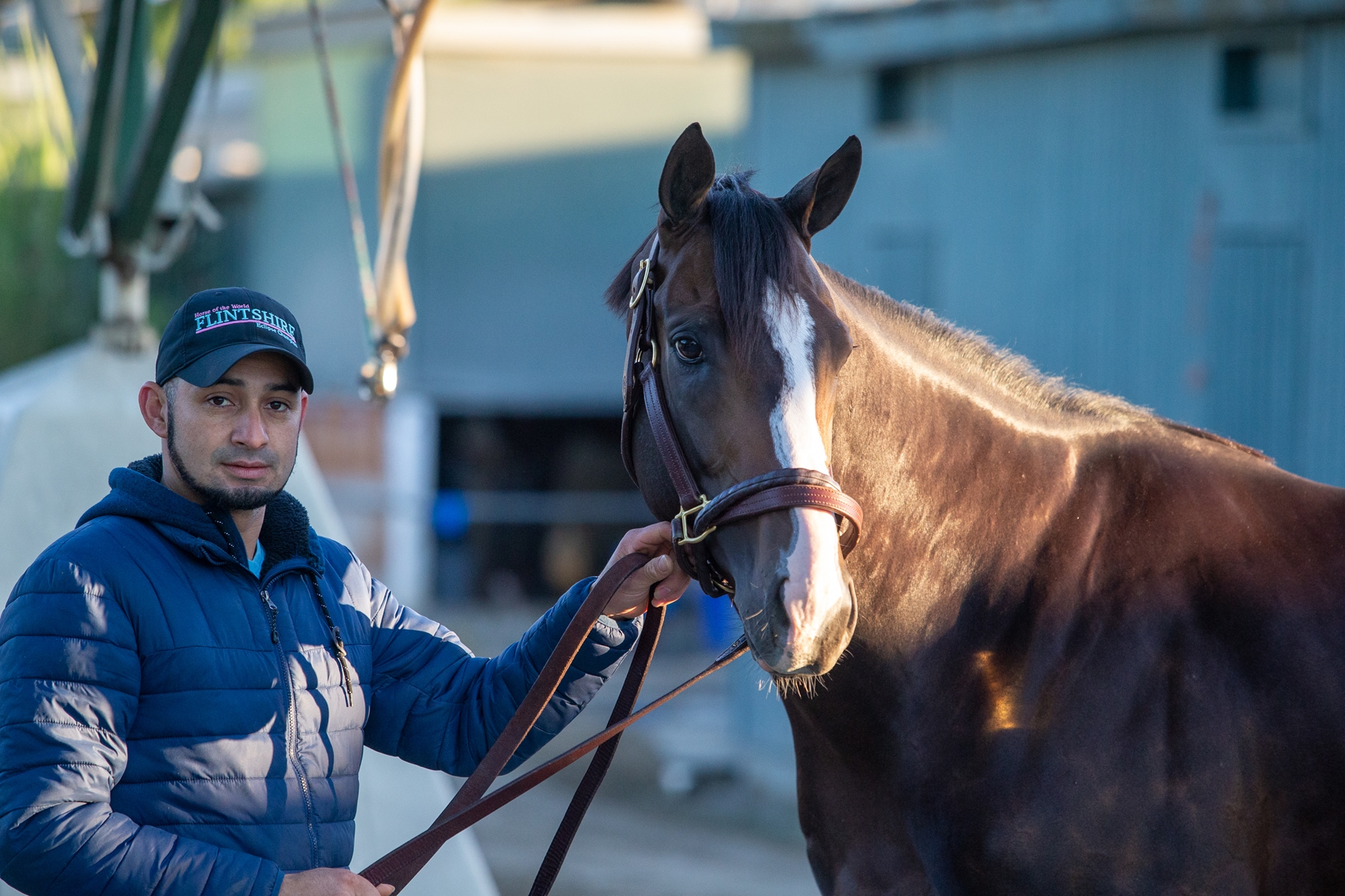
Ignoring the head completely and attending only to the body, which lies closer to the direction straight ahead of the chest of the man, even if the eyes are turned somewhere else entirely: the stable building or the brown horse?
the brown horse

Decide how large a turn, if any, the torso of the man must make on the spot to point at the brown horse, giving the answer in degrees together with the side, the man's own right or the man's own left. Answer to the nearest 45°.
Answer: approximately 45° to the man's own left

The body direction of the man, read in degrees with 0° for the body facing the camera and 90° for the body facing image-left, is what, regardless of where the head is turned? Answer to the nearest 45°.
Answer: approximately 315°

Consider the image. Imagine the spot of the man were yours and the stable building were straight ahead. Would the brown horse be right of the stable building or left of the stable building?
right

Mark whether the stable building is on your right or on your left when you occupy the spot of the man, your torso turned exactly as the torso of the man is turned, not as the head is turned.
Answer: on your left
